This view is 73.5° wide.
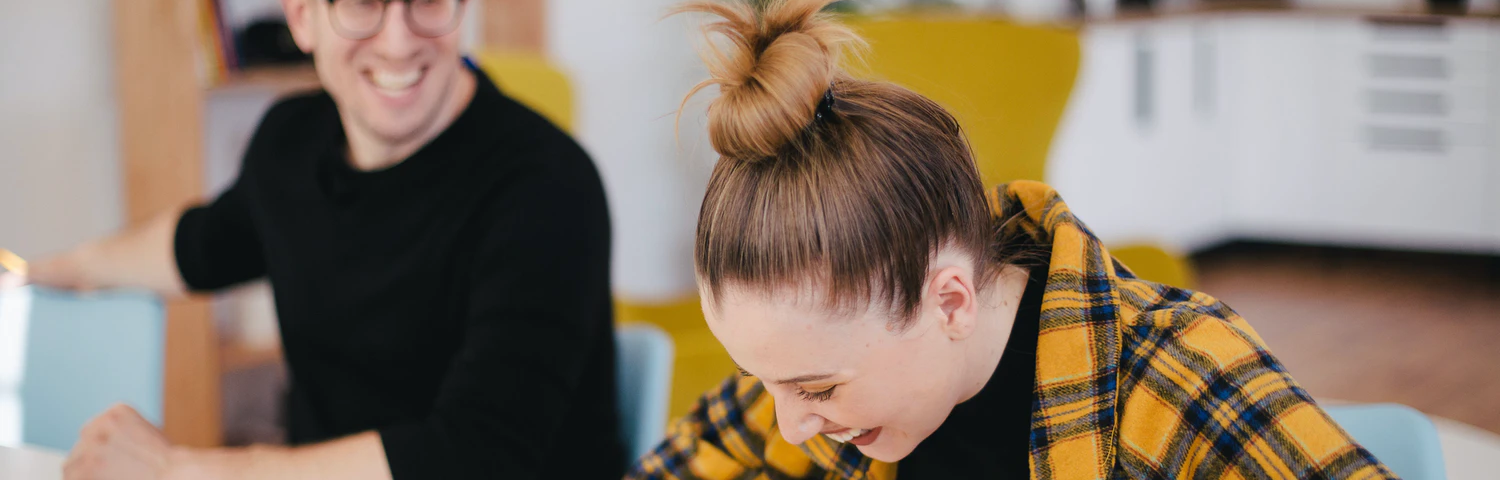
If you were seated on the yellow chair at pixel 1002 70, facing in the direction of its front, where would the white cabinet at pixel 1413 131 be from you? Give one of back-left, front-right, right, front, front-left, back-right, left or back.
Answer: left

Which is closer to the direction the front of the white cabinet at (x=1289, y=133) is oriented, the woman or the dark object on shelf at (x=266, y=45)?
the woman

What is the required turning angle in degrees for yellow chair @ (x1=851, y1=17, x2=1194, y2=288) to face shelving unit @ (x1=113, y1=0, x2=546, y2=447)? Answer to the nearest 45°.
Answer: approximately 135° to its right

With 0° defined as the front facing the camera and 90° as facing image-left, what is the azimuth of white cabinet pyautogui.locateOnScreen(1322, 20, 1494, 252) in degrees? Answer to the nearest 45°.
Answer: approximately 0°

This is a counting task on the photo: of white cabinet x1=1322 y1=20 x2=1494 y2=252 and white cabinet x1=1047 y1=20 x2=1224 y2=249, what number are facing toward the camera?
2

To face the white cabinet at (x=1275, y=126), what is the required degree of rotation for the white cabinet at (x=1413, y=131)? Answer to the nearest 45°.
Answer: approximately 90° to its right

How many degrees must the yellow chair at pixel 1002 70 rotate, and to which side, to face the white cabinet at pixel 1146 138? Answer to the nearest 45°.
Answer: approximately 135° to its left

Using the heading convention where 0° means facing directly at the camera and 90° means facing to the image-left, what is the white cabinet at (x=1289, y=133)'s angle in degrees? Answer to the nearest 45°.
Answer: approximately 0°
